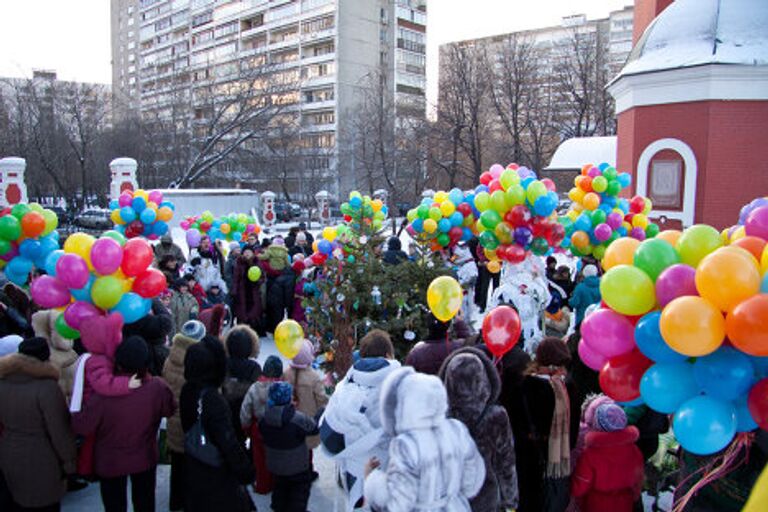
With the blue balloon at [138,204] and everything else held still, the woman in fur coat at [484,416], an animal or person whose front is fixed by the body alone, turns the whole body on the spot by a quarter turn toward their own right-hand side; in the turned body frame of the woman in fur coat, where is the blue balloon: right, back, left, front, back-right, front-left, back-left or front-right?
back-left

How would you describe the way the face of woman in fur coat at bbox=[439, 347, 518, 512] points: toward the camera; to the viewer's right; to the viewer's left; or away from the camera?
away from the camera

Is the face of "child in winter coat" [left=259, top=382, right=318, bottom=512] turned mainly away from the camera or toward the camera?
away from the camera

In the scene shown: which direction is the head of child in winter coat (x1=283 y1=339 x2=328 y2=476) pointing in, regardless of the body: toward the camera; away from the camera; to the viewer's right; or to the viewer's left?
away from the camera

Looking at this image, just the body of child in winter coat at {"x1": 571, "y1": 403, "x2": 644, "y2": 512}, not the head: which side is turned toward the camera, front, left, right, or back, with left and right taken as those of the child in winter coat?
back

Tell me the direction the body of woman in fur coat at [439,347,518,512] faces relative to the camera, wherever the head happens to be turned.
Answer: away from the camera

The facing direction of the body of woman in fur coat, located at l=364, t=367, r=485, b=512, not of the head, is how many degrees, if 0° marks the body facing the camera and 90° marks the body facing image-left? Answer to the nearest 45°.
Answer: approximately 135°

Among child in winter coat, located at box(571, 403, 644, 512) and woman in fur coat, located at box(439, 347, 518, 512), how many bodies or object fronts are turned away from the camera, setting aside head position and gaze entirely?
2

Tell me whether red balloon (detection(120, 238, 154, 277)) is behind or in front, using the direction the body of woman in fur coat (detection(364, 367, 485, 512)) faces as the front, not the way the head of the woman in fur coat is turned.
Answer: in front

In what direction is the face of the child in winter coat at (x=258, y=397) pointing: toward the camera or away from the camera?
away from the camera
